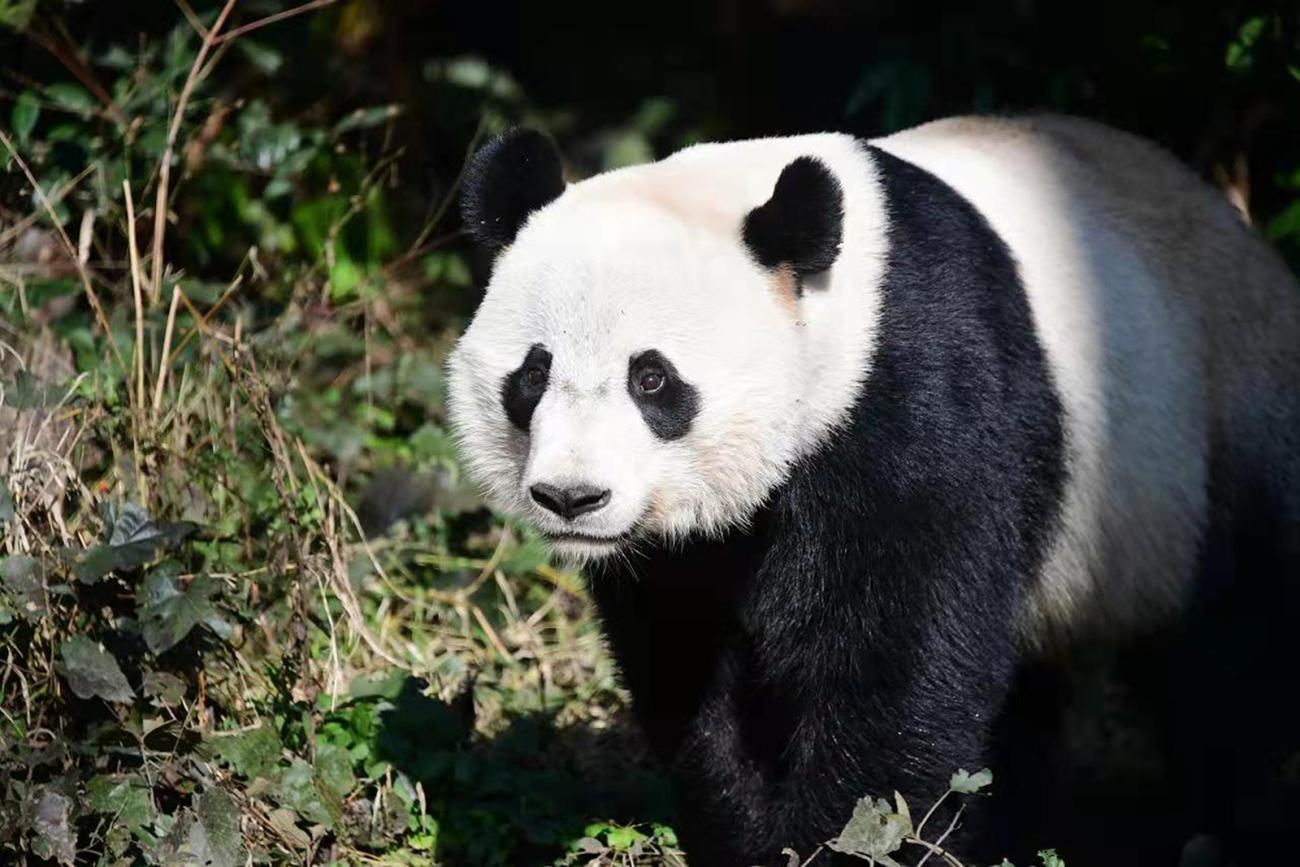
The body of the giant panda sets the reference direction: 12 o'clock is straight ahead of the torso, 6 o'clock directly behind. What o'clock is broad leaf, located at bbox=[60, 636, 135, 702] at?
The broad leaf is roughly at 1 o'clock from the giant panda.

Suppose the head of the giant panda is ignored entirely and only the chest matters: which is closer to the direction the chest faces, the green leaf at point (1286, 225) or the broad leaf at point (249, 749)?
the broad leaf

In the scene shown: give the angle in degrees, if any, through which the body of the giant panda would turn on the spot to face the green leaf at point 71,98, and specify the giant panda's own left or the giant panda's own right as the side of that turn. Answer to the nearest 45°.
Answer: approximately 90° to the giant panda's own right

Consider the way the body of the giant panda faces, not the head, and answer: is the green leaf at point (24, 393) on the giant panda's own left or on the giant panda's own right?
on the giant panda's own right

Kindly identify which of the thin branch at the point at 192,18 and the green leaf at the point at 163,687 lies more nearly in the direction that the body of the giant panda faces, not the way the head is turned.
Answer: the green leaf

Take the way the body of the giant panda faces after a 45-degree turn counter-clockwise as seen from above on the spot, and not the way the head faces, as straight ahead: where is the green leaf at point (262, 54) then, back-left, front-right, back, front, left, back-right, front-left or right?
back-right

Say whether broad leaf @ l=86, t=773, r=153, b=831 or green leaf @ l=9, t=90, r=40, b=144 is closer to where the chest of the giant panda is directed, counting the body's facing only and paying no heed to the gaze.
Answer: the broad leaf

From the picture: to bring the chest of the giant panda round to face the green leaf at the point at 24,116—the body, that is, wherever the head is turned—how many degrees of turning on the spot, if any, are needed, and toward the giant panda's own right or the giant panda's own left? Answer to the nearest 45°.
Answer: approximately 90° to the giant panda's own right

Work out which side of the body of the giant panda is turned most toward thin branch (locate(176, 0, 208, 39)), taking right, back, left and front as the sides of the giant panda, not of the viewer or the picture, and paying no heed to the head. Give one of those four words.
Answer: right

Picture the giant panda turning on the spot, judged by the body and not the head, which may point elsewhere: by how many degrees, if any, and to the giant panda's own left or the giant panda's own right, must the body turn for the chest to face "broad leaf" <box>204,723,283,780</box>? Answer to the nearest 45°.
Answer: approximately 45° to the giant panda's own right

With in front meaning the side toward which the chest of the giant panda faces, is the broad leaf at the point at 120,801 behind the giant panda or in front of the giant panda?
in front

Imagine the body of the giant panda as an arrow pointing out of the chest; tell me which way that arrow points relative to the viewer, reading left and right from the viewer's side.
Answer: facing the viewer and to the left of the viewer

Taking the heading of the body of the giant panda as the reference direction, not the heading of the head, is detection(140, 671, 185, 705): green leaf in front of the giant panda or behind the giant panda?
in front

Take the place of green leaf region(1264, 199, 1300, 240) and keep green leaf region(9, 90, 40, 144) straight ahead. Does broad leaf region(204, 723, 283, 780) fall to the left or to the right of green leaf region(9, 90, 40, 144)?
left
